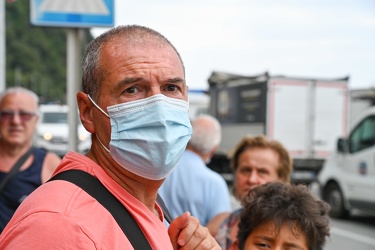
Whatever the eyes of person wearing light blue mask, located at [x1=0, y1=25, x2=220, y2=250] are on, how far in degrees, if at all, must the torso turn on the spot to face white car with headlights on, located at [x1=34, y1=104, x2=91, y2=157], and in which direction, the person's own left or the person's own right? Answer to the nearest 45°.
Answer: approximately 135° to the person's own left

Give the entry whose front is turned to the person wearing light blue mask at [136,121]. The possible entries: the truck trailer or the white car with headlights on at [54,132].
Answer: the white car with headlights on

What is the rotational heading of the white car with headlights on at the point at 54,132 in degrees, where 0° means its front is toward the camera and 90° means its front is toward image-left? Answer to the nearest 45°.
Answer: approximately 0°

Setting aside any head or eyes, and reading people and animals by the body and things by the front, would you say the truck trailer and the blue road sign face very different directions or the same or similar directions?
very different directions

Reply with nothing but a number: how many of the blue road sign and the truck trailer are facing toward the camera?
1

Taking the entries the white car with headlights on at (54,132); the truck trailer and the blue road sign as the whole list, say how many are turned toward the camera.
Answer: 2

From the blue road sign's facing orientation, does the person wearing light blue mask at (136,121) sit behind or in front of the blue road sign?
in front

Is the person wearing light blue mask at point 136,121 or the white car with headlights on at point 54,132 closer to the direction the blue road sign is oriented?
the person wearing light blue mask

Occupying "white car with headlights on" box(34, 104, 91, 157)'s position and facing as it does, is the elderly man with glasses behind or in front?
in front
